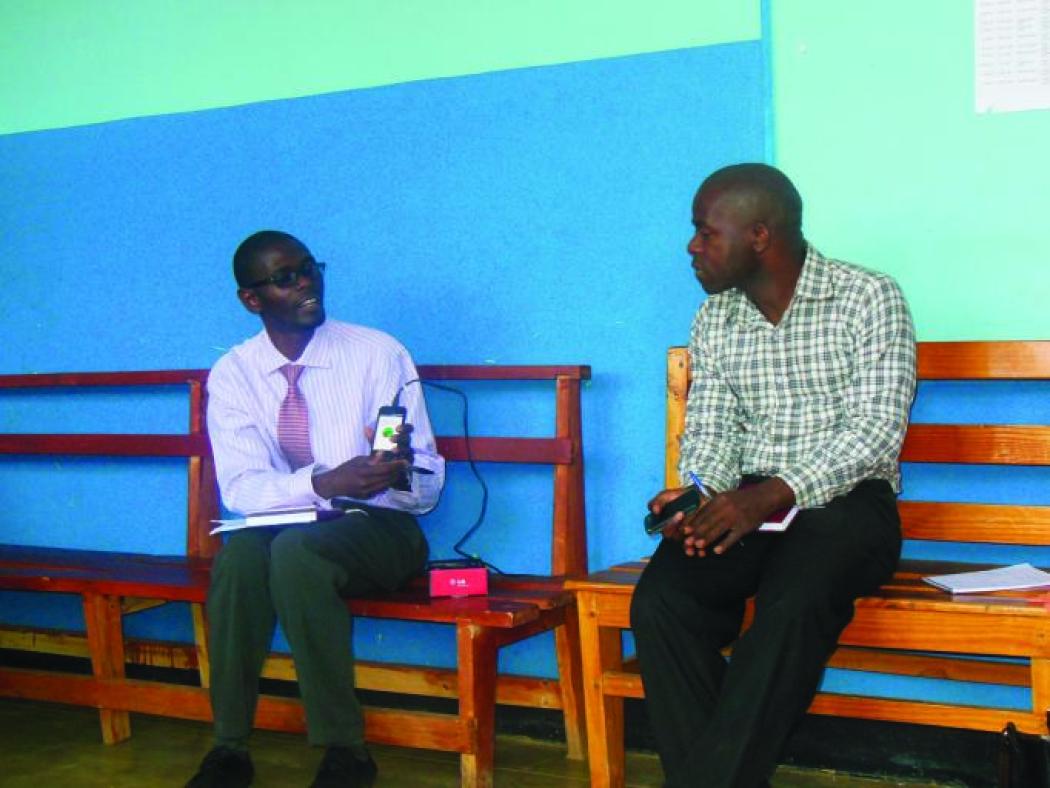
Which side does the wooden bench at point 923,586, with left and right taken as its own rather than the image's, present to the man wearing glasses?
right

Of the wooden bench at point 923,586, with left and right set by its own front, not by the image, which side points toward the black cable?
right

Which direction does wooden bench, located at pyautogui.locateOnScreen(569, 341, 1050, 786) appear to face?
toward the camera

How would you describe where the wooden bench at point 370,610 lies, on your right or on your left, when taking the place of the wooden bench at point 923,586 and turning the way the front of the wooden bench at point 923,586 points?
on your right

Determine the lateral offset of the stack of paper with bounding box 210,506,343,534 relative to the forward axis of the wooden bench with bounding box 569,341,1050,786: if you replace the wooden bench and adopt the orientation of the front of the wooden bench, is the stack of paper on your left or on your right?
on your right

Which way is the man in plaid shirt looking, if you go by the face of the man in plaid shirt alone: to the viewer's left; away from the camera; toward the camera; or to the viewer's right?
to the viewer's left

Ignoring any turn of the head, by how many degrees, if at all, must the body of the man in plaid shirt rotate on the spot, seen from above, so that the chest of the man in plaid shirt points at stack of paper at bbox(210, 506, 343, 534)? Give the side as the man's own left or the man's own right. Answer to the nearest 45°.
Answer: approximately 45° to the man's own right

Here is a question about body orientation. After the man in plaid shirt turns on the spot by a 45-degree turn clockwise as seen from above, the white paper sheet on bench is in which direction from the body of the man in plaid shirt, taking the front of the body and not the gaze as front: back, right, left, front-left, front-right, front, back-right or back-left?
back

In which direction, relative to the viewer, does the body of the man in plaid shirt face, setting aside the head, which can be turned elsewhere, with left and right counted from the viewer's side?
facing the viewer and to the left of the viewer

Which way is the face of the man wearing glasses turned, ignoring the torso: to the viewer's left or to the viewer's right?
to the viewer's right
